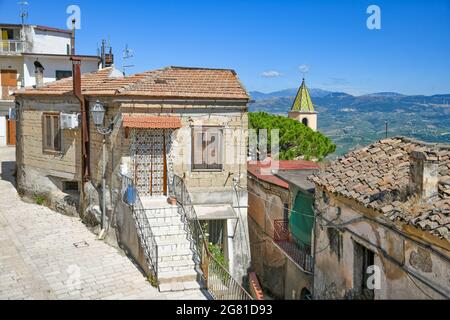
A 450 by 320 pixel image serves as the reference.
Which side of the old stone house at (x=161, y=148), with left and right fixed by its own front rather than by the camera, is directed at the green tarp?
left

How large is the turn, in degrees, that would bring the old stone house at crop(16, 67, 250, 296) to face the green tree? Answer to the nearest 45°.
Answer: approximately 135° to its left

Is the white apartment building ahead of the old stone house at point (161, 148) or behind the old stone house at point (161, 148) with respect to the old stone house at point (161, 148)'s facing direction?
behind

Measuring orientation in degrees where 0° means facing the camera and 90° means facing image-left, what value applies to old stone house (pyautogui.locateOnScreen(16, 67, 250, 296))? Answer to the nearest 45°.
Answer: approximately 0°

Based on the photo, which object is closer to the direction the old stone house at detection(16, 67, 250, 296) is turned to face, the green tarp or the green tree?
the green tarp
